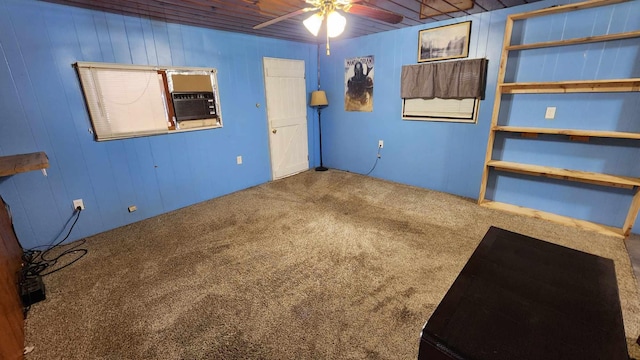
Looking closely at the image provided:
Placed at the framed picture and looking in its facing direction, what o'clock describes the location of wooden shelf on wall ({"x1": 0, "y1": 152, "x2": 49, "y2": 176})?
The wooden shelf on wall is roughly at 12 o'clock from the framed picture.

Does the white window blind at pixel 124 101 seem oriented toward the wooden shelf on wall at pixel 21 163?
no

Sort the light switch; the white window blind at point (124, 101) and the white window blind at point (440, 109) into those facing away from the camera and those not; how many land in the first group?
0

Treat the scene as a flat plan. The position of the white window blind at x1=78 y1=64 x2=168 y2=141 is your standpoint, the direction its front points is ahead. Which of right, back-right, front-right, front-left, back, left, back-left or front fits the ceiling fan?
front

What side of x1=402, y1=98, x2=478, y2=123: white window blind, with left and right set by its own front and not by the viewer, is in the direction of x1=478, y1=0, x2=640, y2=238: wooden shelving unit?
left

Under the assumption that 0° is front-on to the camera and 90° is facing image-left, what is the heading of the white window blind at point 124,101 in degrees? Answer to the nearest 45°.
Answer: approximately 315°

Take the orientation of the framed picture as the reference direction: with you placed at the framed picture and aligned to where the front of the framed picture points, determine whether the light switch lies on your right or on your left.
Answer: on your left

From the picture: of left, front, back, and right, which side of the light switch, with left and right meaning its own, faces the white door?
right

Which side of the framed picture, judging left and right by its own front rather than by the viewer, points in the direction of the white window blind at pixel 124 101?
front

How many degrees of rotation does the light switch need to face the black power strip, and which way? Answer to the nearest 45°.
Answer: approximately 45° to its right

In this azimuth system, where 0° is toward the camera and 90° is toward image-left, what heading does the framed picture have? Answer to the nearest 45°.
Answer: approximately 45°

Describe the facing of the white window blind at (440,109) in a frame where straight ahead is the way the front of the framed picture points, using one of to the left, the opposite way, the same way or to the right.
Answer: the same way

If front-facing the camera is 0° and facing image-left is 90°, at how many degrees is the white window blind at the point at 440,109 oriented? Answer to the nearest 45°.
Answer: approximately 45°

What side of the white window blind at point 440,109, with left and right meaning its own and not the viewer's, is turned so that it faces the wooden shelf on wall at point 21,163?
front

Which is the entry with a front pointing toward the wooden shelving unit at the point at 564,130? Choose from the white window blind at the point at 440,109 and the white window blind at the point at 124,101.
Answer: the white window blind at the point at 124,101

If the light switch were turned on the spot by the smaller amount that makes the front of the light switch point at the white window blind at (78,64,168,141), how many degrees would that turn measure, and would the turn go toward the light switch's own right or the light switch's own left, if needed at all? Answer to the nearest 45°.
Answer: approximately 45° to the light switch's own right

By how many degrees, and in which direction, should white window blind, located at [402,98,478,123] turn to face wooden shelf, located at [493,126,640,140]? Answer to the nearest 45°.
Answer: approximately 90° to its left

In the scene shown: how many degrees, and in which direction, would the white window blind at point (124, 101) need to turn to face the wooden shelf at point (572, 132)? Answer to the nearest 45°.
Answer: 0° — it already faces it
